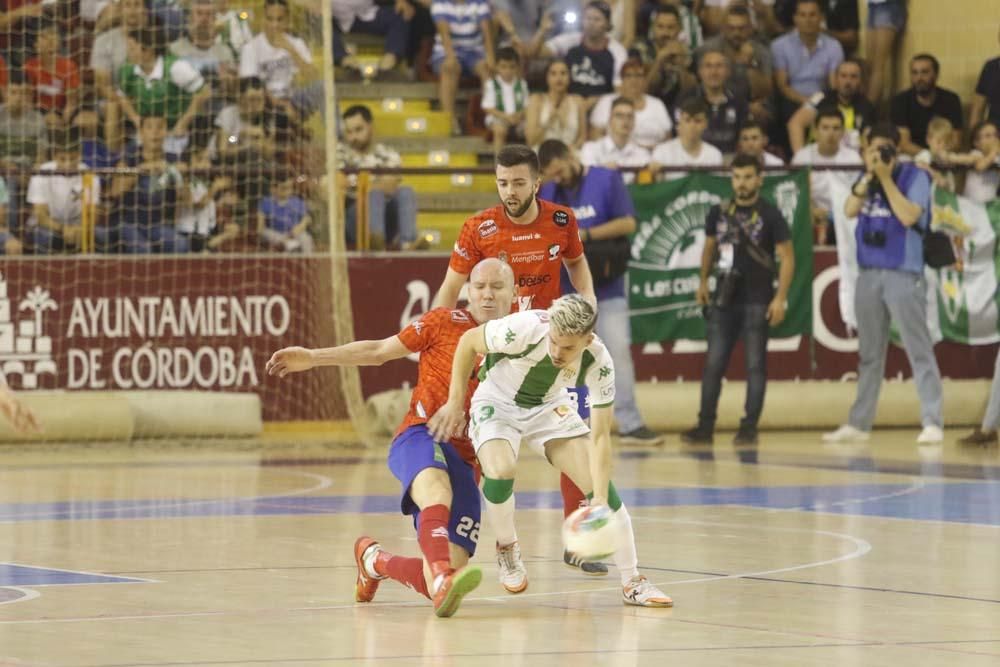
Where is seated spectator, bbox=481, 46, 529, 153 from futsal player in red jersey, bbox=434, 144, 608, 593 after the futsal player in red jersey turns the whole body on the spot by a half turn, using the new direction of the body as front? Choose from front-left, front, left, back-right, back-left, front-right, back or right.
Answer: front

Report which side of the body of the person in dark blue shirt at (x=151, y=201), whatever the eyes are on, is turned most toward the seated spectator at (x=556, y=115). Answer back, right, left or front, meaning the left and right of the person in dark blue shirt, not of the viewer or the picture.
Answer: left

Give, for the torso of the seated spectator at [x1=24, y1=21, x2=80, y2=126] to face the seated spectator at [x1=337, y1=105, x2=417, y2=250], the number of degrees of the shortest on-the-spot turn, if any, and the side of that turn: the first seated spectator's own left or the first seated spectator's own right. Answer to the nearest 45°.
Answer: approximately 90° to the first seated spectator's own left

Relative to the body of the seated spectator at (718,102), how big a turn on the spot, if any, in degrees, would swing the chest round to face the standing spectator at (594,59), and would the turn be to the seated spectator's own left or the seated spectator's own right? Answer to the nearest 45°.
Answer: approximately 90° to the seated spectator's own right

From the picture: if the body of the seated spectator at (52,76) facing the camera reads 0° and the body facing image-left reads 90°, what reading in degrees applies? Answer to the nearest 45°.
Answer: approximately 0°

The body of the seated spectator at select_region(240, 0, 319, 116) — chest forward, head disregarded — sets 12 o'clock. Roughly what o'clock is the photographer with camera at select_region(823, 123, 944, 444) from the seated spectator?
The photographer with camera is roughly at 10 o'clock from the seated spectator.

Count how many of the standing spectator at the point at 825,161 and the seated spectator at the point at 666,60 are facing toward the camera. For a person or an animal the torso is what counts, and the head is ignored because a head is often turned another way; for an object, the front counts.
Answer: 2
